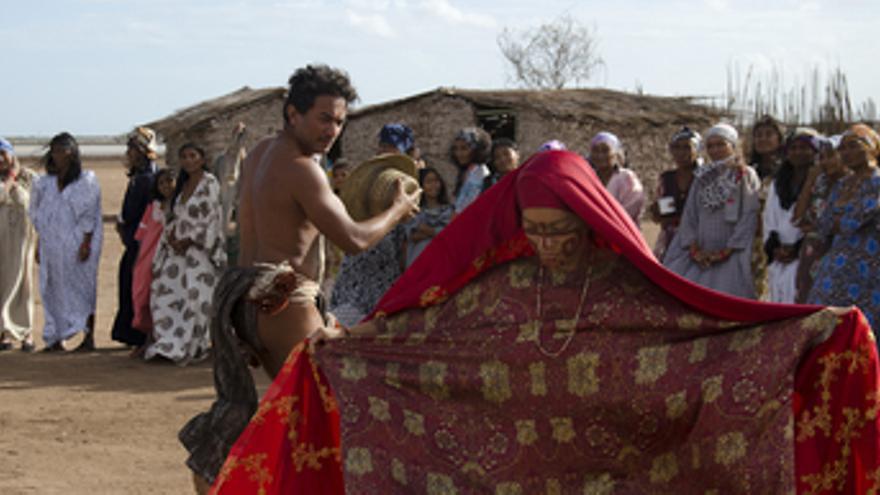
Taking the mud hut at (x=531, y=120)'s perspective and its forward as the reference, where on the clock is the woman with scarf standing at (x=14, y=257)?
The woman with scarf standing is roughly at 1 o'clock from the mud hut.

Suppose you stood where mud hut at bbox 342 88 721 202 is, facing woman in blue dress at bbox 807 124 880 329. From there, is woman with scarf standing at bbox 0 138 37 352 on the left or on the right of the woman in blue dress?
right

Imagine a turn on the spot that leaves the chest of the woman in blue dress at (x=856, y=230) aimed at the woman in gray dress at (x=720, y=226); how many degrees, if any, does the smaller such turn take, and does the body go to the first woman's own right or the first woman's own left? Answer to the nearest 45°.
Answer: approximately 90° to the first woman's own right

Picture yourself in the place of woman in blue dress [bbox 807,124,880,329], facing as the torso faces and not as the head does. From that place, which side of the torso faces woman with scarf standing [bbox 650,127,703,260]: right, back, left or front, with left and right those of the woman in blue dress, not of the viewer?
right

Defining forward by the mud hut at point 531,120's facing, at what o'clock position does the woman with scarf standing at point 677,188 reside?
The woman with scarf standing is roughly at 12 o'clock from the mud hut.
